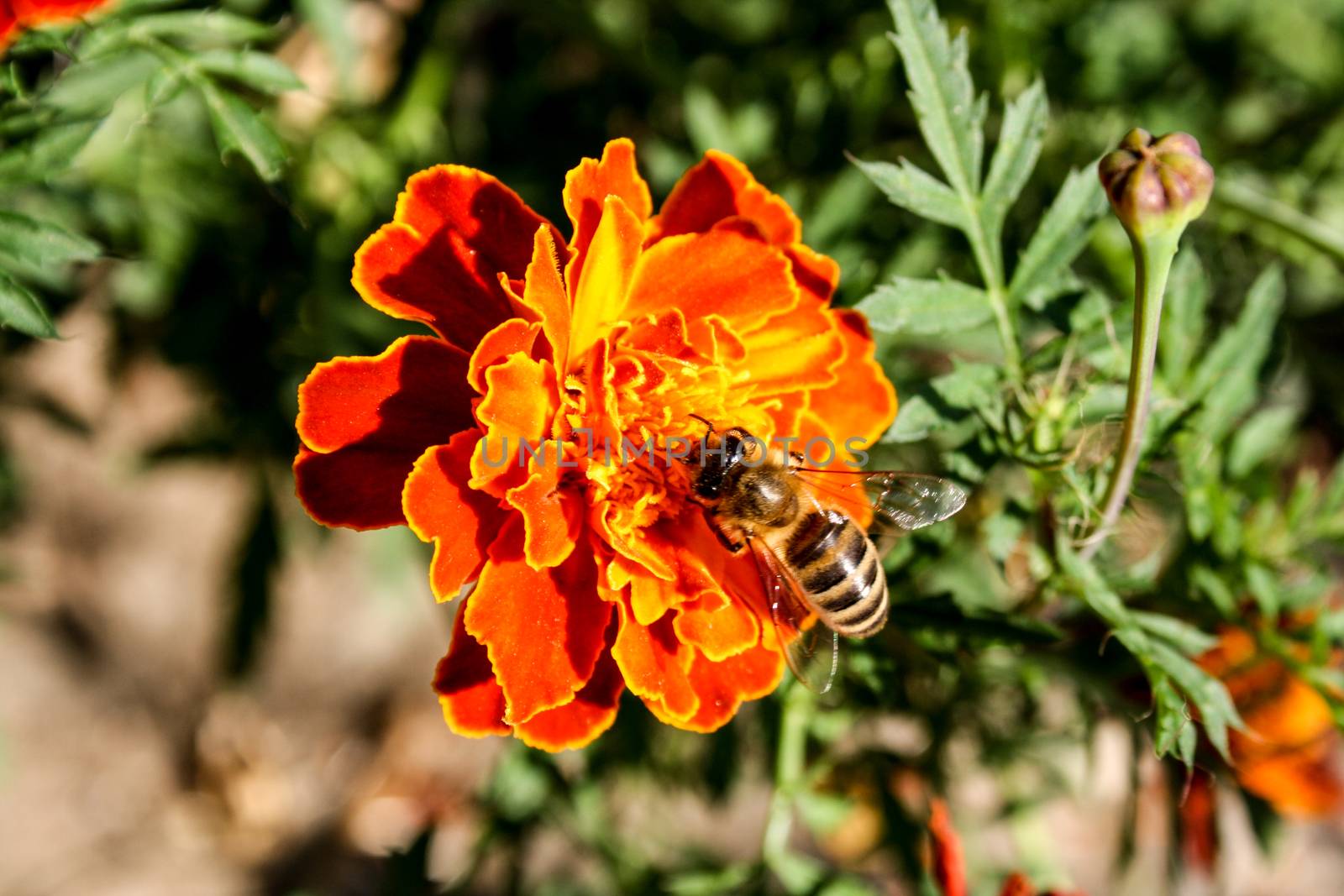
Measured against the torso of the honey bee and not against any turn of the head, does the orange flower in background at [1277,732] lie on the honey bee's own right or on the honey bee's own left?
on the honey bee's own right

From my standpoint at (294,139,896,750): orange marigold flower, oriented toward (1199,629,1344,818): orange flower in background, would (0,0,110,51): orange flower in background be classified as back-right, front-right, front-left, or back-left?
back-left

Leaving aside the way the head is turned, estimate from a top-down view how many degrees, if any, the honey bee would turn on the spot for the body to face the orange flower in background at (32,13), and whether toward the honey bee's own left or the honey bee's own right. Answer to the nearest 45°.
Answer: approximately 45° to the honey bee's own left

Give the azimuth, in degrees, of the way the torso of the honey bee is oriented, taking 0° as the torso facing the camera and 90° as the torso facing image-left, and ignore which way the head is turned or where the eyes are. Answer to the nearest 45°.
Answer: approximately 135°
